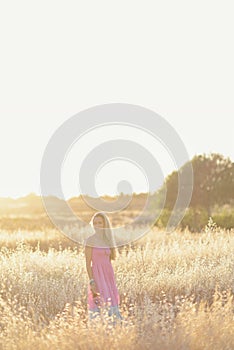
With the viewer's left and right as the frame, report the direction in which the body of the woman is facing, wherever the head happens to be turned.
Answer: facing the viewer
